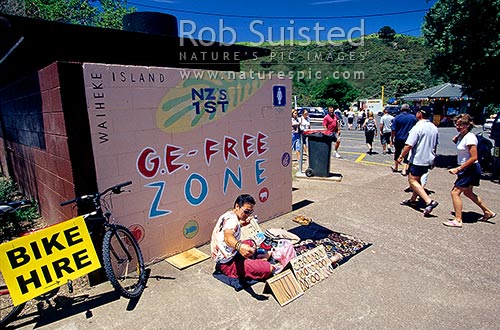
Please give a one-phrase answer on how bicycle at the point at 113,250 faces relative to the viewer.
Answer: facing away from the viewer and to the right of the viewer

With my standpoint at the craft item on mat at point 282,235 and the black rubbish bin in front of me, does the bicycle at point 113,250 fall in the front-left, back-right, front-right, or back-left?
back-left

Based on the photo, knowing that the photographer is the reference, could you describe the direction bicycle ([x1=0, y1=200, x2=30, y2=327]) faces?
facing to the right of the viewer

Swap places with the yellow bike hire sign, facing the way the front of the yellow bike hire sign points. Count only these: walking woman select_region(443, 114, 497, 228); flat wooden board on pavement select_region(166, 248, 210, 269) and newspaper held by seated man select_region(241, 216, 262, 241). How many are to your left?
3

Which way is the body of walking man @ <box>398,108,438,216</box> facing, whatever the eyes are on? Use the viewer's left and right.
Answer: facing away from the viewer and to the left of the viewer

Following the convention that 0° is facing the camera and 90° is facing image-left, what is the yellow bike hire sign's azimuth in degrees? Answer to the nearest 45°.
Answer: approximately 0°

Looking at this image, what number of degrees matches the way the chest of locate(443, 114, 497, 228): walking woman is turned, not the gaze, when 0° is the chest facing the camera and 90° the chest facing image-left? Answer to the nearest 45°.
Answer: approximately 90°
